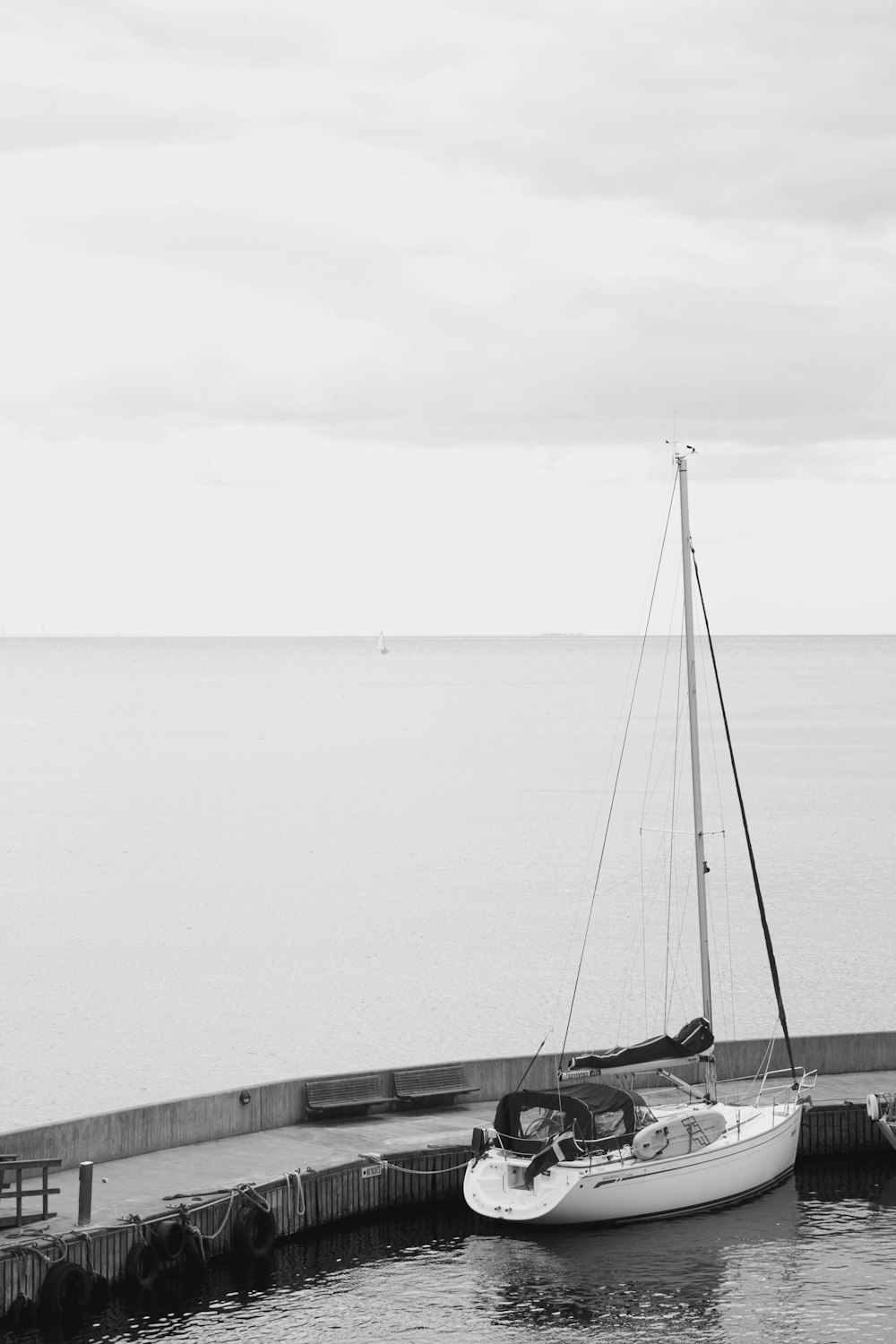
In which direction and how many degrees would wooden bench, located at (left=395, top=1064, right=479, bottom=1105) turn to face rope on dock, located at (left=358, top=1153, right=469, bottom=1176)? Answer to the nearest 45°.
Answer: approximately 45° to its right

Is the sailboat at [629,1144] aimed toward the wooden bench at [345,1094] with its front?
no

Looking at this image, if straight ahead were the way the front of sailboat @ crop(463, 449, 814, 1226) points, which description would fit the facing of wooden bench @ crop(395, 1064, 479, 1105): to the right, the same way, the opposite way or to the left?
to the right

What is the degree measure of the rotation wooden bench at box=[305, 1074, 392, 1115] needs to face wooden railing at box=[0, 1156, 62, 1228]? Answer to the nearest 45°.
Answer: approximately 90° to its right

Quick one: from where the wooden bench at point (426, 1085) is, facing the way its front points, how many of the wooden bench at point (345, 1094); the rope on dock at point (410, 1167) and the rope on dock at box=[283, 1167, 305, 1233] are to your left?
0

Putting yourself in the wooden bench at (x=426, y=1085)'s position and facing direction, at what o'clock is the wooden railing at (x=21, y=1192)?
the wooden railing at (x=21, y=1192) is roughly at 3 o'clock from the wooden bench at (x=426, y=1085).

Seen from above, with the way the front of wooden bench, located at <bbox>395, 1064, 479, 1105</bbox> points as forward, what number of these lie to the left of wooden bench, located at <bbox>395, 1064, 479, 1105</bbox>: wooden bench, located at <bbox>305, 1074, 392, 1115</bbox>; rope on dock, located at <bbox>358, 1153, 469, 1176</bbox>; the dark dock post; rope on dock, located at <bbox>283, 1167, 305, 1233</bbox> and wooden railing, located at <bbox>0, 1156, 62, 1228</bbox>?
0

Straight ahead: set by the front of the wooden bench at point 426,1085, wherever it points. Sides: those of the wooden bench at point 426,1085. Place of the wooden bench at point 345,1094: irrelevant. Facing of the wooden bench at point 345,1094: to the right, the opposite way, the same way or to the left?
the same way

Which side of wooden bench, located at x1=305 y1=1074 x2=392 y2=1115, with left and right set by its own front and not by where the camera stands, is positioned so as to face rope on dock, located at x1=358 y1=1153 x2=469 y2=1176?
front

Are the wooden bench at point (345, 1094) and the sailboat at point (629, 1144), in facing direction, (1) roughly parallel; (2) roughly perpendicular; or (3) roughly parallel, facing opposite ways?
roughly perpendicular

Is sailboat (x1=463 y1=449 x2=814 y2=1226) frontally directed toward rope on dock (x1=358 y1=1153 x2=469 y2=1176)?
no

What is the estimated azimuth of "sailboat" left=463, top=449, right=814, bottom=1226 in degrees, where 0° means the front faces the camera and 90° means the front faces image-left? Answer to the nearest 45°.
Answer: approximately 225°

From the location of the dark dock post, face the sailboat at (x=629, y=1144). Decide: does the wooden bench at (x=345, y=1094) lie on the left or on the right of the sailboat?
left

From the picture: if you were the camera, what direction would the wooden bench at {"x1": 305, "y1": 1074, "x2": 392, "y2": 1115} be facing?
facing the viewer and to the right of the viewer

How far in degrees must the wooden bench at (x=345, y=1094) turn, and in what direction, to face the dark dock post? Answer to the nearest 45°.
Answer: approximately 90° to its right

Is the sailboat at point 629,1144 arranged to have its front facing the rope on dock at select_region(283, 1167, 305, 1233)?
no

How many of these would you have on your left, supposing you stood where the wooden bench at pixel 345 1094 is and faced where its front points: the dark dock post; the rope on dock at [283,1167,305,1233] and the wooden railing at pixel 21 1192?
0

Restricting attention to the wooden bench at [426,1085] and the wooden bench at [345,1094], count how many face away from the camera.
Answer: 0

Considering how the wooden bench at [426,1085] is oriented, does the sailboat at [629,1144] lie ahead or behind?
ahead
